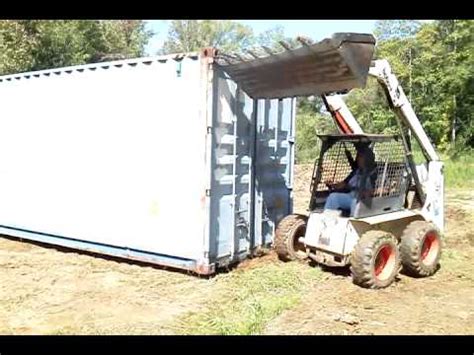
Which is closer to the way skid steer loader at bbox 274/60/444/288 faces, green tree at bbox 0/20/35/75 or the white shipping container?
the white shipping container

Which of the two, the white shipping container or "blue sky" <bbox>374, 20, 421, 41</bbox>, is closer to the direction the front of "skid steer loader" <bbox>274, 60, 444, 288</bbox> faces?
the white shipping container

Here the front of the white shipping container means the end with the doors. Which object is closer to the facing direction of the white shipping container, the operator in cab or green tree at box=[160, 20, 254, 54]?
the operator in cab

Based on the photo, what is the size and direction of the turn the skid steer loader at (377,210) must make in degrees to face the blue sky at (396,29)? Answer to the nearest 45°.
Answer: approximately 135° to its right

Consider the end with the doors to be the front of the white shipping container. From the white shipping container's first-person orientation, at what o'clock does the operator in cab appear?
The operator in cab is roughly at 11 o'clock from the white shipping container.
